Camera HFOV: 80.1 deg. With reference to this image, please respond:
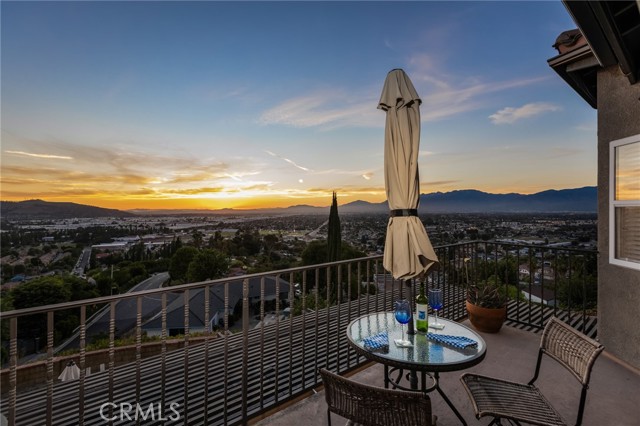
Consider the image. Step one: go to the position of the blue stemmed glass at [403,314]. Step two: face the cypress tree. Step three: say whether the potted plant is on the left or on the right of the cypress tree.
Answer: right

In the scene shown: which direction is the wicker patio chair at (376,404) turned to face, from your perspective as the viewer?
facing away from the viewer and to the right of the viewer

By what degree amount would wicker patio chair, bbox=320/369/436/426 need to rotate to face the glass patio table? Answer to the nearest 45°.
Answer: approximately 45° to its left

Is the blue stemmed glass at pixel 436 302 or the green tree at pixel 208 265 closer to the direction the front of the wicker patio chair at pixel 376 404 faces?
the blue stemmed glass

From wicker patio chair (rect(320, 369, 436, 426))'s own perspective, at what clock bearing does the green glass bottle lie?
The green glass bottle is roughly at 11 o'clock from the wicker patio chair.

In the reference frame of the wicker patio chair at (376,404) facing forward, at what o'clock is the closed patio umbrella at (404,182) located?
The closed patio umbrella is roughly at 11 o'clock from the wicker patio chair.
